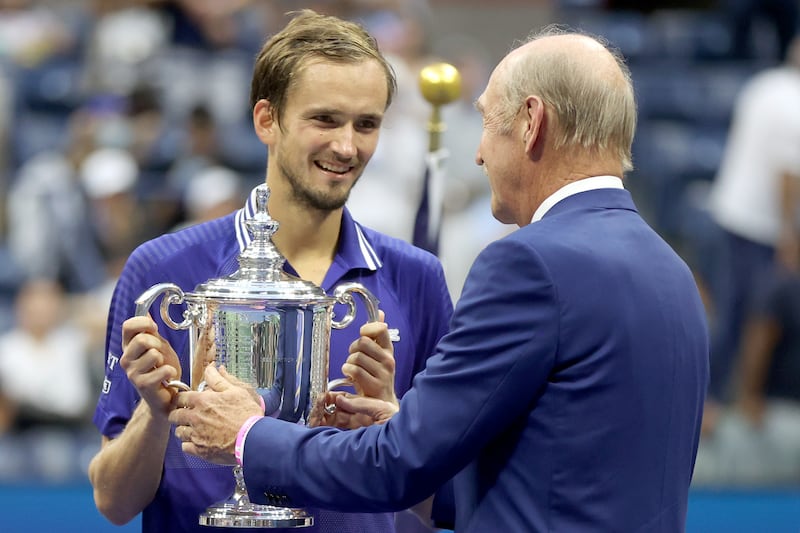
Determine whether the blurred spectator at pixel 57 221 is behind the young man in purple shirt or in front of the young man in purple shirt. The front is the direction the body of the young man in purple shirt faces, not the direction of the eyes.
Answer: behind

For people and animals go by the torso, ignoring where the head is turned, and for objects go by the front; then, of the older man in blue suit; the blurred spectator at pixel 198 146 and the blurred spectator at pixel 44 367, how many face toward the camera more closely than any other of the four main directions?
2

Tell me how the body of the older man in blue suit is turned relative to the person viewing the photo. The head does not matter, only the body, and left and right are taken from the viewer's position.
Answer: facing away from the viewer and to the left of the viewer

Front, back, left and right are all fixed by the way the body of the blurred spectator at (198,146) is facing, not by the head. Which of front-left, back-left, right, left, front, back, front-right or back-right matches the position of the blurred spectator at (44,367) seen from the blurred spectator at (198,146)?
front-right

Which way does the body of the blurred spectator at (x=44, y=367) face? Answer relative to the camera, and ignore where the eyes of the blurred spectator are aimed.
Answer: toward the camera

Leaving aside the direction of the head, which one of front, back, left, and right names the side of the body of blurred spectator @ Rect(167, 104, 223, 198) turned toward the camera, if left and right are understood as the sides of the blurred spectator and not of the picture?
front

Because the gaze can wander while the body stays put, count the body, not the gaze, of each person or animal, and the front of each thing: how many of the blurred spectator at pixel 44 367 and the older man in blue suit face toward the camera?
1

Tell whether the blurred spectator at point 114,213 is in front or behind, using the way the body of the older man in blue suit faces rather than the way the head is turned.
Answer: in front

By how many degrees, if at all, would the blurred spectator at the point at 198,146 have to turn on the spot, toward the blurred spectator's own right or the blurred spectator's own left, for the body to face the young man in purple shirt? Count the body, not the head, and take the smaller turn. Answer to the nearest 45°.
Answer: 0° — they already face them

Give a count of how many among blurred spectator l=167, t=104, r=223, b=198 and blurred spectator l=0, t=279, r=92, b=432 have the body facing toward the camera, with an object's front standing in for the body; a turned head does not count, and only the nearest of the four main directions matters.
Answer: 2

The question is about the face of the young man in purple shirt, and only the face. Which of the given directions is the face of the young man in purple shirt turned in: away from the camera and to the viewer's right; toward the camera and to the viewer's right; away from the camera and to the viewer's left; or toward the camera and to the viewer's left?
toward the camera and to the viewer's right

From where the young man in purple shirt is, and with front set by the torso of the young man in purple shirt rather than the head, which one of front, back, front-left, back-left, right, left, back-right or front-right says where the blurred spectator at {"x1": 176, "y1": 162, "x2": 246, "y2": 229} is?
back-left
